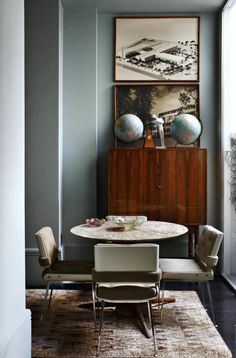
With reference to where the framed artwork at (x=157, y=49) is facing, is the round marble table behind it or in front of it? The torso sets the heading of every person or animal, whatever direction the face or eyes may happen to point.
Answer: in front

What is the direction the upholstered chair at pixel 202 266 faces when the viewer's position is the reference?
facing to the left of the viewer

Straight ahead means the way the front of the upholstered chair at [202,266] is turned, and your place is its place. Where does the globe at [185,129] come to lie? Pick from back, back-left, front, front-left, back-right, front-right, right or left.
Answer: right

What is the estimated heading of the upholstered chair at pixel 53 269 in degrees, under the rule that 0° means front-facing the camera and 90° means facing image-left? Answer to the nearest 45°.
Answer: approximately 270°

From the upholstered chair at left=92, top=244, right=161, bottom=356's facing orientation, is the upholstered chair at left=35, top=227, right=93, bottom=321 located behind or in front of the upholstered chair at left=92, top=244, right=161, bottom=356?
in front

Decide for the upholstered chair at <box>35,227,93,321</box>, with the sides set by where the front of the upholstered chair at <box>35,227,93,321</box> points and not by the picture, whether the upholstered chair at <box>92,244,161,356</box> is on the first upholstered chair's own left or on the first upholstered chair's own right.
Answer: on the first upholstered chair's own right

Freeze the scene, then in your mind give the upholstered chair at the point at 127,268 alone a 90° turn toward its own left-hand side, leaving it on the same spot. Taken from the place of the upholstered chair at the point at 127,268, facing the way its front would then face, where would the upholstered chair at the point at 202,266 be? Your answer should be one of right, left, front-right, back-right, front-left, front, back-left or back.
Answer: back-right

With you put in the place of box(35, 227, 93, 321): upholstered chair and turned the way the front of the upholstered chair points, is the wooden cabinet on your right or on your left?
on your left

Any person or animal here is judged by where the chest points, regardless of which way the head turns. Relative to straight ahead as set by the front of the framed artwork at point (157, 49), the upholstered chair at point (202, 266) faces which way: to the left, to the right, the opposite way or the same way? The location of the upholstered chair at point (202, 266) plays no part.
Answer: to the right

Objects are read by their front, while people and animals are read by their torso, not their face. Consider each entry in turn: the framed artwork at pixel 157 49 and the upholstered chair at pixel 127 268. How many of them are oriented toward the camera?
1

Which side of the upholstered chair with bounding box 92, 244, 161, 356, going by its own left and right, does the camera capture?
back
